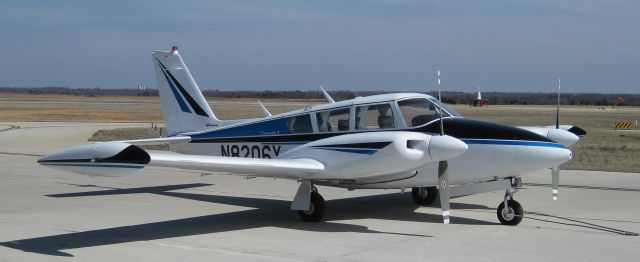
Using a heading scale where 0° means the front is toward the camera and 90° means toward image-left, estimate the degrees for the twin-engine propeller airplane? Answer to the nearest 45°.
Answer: approximately 315°
